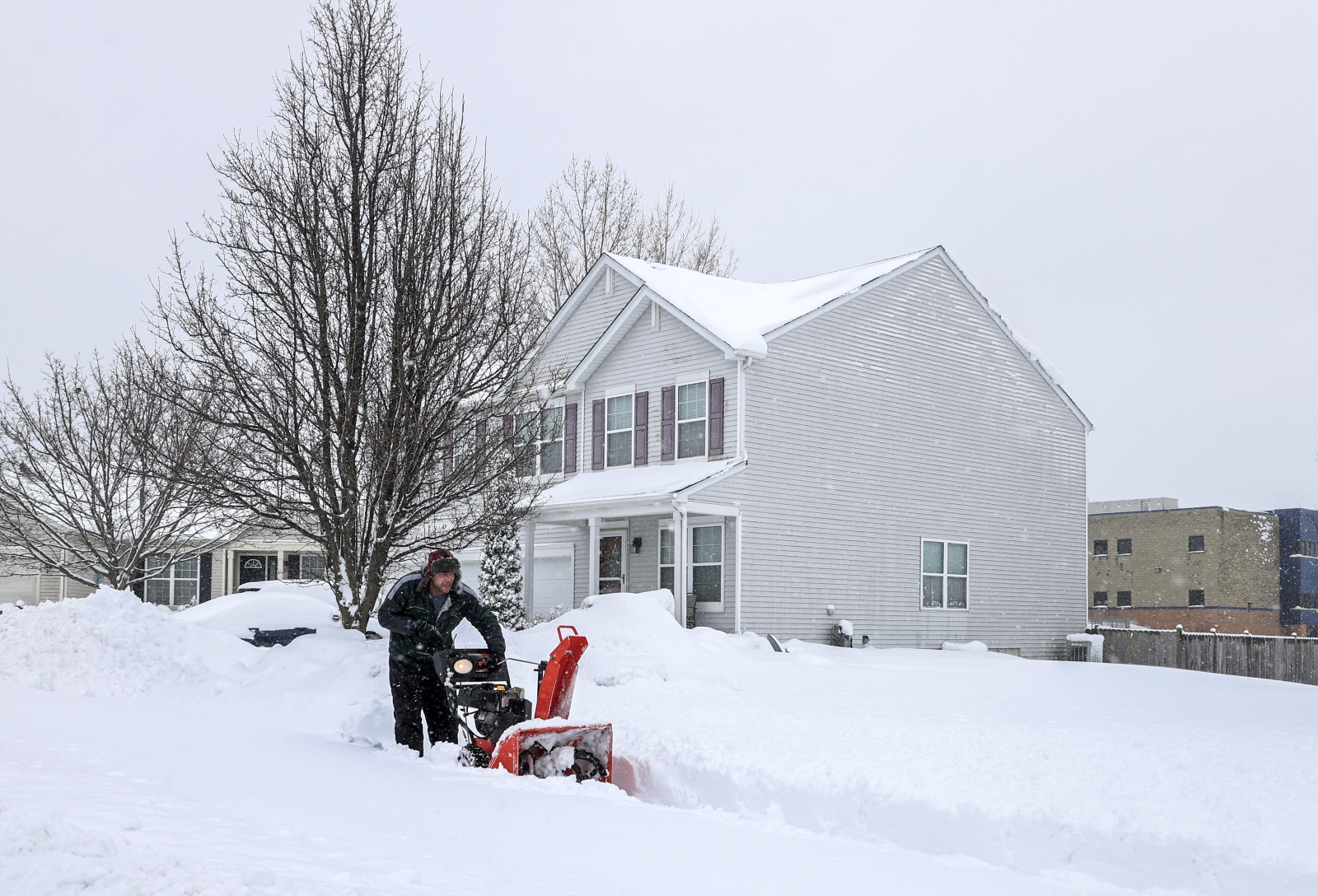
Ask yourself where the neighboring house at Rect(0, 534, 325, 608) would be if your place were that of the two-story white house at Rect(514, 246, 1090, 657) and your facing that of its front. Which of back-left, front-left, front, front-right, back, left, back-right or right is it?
right

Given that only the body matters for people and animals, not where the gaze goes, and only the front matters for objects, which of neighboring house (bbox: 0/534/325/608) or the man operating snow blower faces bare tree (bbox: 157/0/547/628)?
the neighboring house

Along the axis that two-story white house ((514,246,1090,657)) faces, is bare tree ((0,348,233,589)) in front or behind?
in front

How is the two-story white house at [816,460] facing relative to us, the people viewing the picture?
facing the viewer and to the left of the viewer

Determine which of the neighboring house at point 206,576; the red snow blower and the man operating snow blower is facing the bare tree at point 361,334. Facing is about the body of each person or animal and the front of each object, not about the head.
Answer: the neighboring house

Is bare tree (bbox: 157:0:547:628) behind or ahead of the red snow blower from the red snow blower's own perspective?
behind

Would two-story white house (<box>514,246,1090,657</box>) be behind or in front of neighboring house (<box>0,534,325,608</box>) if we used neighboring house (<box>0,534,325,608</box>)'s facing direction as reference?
in front

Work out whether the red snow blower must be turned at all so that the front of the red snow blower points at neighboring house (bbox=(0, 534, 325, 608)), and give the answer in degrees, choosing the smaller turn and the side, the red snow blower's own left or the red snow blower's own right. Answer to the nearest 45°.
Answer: approximately 135° to the red snow blower's own left

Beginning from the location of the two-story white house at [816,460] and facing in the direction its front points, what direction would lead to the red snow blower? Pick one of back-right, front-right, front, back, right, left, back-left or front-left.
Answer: front-left

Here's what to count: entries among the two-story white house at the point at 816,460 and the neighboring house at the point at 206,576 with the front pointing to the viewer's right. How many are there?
0

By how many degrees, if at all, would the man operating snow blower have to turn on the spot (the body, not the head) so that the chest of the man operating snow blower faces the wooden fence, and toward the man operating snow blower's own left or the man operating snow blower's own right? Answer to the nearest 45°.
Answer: approximately 90° to the man operating snow blower's own left

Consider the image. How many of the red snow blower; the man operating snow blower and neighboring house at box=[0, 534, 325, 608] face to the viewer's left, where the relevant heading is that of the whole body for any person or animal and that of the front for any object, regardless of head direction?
0

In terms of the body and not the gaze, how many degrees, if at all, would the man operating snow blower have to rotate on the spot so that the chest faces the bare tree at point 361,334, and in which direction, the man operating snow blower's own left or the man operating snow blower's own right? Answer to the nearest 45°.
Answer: approximately 135° to the man operating snow blower's own left

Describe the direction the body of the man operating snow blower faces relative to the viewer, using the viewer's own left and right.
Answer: facing the viewer and to the right of the viewer

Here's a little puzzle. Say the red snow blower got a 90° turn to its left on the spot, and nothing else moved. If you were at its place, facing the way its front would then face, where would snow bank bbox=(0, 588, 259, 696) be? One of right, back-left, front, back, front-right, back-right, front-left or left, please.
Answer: left

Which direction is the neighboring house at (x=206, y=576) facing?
toward the camera

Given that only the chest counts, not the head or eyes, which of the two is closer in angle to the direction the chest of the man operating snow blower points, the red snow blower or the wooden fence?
the red snow blower
